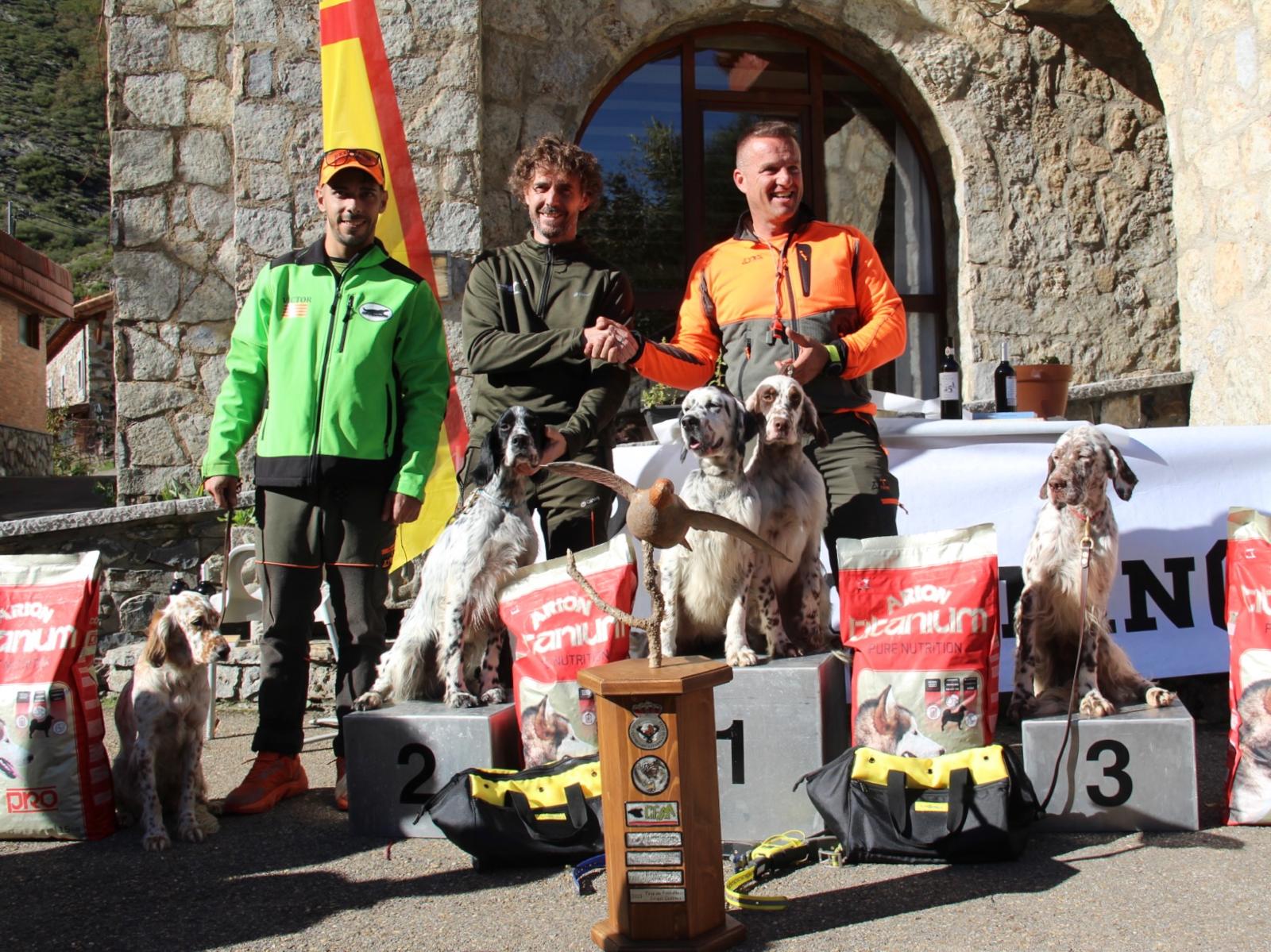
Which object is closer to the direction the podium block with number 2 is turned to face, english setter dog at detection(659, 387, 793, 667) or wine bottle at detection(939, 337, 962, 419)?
the english setter dog

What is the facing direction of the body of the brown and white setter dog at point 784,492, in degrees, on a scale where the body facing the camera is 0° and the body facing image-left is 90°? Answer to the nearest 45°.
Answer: approximately 0°

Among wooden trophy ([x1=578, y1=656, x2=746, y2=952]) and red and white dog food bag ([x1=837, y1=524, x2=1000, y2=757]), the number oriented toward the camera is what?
2

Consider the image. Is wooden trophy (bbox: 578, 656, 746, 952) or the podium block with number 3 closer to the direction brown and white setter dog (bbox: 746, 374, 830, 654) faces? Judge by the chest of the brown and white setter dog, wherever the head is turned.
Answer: the wooden trophy

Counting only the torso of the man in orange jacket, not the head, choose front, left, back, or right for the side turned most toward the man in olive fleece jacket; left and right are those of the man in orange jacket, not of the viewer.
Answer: right

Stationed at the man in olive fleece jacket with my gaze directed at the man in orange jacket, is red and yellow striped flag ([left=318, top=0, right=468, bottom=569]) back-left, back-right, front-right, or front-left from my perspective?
back-left

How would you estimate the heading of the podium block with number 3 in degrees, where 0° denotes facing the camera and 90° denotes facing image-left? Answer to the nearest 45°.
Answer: approximately 0°

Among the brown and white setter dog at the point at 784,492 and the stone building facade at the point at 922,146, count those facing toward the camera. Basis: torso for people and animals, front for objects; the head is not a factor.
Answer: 2

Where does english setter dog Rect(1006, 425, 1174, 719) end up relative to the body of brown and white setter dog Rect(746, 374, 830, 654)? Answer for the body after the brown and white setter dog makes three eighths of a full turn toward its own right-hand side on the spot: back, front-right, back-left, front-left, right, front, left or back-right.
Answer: back-right

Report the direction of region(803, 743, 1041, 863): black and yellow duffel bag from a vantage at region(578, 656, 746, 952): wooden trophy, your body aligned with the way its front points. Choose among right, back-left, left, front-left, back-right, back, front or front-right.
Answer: back-left
